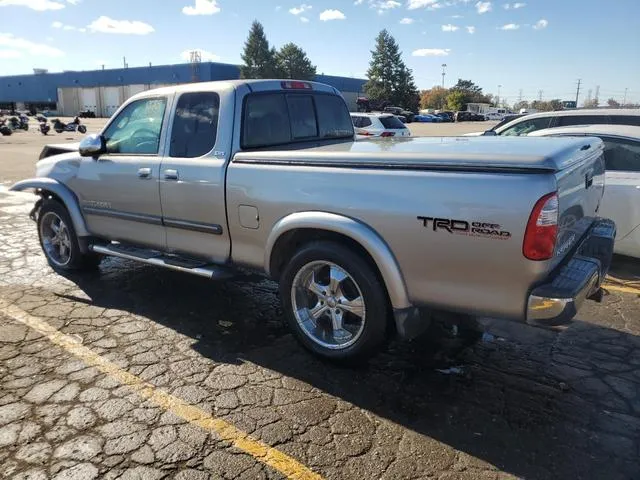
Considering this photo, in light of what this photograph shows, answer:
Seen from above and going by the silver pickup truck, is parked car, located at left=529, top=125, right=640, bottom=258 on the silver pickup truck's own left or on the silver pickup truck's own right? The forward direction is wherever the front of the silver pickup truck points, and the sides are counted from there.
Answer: on the silver pickup truck's own right

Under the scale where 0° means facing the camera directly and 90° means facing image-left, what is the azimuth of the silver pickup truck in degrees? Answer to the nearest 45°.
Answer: approximately 135°

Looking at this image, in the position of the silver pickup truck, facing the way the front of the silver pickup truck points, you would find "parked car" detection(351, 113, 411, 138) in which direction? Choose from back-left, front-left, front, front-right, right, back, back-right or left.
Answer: front-right

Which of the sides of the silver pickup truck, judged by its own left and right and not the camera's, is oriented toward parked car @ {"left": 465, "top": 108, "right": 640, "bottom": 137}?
right

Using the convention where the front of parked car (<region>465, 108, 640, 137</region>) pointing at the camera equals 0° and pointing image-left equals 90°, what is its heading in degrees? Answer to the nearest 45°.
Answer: approximately 90°

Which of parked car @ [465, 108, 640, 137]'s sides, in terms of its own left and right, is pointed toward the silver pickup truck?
left
